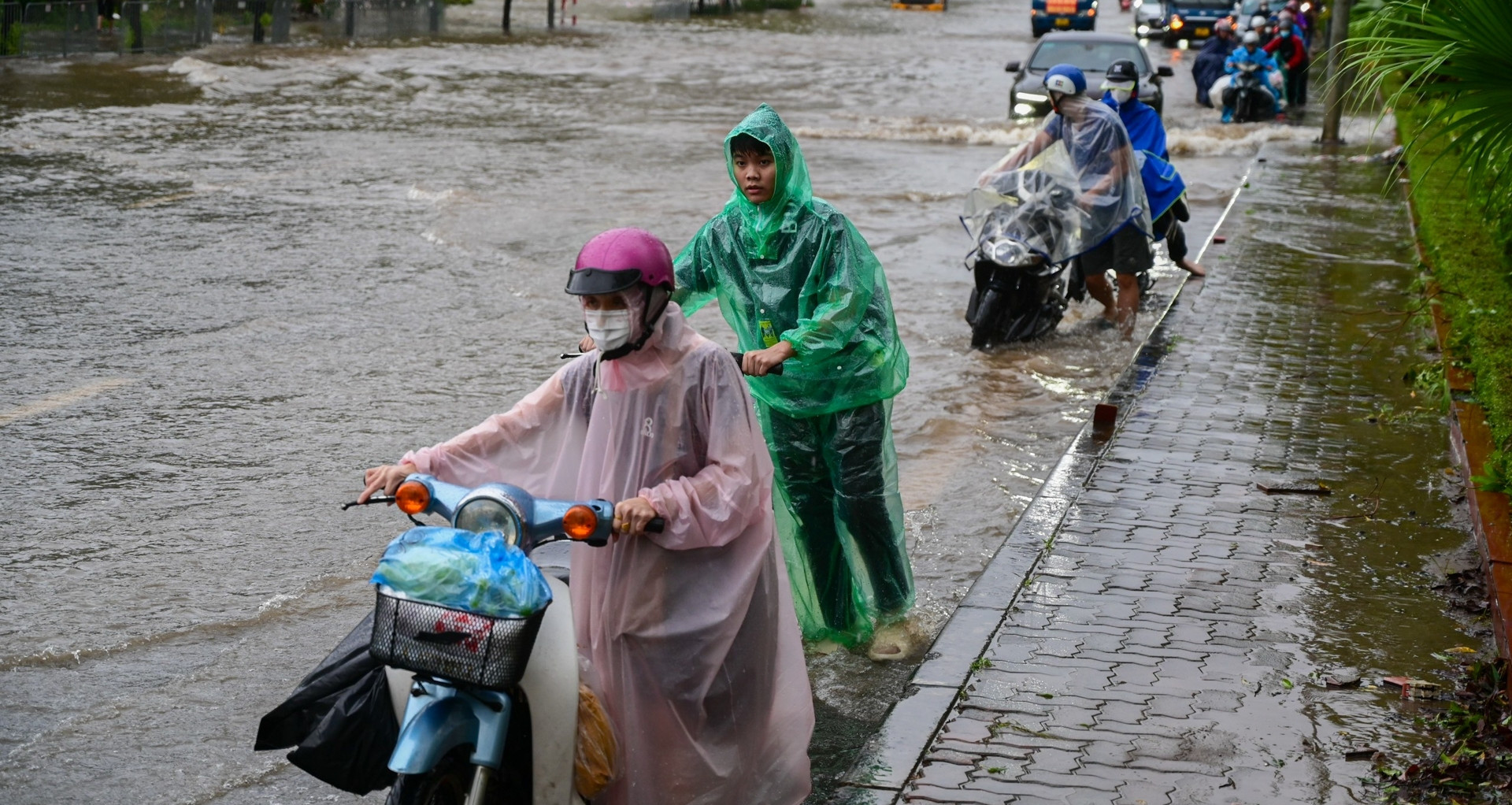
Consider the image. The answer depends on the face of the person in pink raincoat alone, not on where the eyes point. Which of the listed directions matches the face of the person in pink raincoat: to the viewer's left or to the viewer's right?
to the viewer's left

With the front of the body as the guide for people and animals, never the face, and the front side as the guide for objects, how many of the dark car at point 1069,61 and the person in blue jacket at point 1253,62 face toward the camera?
2

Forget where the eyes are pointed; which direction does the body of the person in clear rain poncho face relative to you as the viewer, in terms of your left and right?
facing the viewer and to the left of the viewer

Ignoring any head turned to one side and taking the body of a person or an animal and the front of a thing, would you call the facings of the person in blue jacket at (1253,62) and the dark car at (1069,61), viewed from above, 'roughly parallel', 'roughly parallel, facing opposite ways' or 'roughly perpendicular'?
roughly parallel

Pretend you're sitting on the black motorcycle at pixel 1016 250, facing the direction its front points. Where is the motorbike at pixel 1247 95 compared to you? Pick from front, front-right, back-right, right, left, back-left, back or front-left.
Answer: back-right

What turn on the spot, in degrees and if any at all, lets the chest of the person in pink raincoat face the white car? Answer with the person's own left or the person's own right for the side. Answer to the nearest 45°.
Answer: approximately 135° to the person's own right

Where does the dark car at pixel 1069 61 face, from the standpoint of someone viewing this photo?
facing the viewer

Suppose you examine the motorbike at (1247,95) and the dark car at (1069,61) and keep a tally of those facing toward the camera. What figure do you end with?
2

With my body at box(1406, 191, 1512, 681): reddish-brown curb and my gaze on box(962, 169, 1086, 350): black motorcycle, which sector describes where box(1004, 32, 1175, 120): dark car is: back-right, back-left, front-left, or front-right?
front-right

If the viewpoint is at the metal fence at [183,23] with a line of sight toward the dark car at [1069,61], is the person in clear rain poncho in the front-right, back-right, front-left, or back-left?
front-right

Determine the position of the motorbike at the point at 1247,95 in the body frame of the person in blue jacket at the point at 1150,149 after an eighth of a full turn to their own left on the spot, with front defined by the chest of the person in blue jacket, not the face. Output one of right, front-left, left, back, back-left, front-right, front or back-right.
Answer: back

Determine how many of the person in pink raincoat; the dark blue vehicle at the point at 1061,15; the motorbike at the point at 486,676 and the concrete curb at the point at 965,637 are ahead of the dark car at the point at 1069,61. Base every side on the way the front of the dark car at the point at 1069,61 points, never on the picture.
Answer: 3

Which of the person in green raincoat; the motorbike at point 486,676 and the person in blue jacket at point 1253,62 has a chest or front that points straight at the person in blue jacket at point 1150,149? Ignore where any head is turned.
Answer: the person in blue jacket at point 1253,62

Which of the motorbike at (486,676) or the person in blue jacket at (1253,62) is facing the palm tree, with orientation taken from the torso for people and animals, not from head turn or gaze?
the person in blue jacket

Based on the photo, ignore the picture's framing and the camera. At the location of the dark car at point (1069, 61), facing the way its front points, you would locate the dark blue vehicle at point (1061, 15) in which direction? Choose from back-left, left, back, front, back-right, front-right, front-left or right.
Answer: back

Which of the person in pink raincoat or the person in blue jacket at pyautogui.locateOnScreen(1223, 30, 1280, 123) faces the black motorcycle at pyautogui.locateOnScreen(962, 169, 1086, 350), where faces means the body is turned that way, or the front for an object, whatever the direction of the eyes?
the person in blue jacket

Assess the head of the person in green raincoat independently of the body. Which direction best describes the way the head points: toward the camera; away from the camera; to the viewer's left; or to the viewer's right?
toward the camera

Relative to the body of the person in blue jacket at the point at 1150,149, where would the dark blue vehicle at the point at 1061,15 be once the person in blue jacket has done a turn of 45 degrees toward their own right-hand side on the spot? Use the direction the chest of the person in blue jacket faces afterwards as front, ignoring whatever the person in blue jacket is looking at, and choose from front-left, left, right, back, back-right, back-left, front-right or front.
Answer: right

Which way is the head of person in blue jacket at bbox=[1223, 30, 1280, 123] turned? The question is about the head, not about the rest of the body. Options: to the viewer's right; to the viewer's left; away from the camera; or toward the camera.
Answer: toward the camera

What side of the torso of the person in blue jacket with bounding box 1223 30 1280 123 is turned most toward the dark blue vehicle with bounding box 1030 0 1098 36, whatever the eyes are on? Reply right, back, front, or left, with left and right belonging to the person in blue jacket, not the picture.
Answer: back

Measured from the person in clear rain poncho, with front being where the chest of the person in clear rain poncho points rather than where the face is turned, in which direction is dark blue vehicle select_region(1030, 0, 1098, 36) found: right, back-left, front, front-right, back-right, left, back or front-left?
back-right
